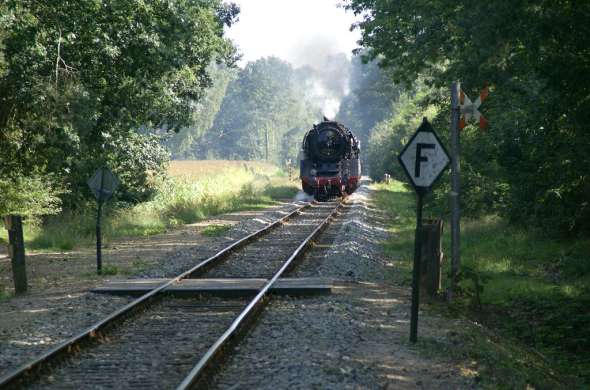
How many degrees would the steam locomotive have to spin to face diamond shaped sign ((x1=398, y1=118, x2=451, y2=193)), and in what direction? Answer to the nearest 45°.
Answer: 0° — it already faces it

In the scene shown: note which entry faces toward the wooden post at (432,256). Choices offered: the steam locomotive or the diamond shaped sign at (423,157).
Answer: the steam locomotive

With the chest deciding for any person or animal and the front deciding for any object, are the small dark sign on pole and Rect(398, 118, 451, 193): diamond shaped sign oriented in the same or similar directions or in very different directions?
very different directions

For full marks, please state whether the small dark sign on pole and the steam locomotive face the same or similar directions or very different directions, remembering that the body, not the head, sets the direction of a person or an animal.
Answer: very different directions

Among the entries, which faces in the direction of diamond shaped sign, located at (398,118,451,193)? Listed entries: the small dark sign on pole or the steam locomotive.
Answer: the steam locomotive

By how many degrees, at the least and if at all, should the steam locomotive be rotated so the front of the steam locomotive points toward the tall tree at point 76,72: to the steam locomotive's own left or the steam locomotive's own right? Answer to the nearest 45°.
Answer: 0° — it already faces it

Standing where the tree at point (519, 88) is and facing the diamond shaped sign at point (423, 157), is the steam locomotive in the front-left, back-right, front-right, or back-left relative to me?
back-right

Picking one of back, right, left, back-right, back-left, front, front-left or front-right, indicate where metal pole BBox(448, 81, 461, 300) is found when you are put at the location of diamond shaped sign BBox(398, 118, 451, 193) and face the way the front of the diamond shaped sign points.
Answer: back

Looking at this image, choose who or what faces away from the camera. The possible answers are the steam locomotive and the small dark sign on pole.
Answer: the small dark sign on pole

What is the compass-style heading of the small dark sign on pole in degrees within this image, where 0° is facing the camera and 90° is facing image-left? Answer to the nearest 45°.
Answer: approximately 180°
